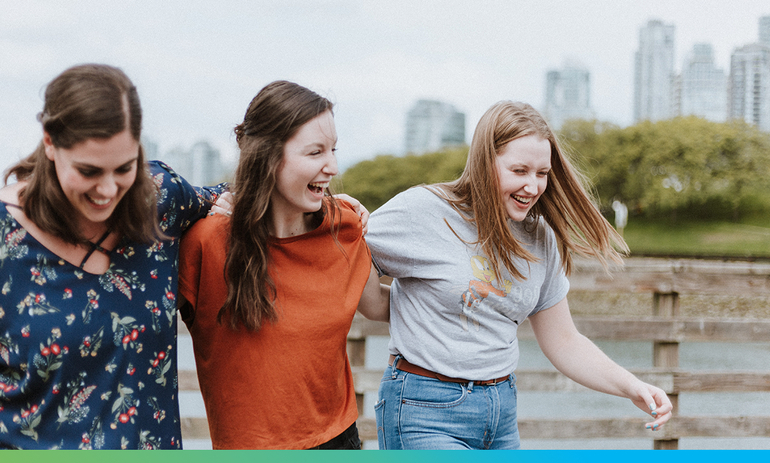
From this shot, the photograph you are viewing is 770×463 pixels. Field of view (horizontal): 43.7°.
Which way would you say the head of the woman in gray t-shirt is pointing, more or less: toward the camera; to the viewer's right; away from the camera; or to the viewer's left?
toward the camera

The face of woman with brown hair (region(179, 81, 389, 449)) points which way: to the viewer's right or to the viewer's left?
to the viewer's right

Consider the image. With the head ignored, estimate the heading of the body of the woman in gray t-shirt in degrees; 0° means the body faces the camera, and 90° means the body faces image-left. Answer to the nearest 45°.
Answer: approximately 315°

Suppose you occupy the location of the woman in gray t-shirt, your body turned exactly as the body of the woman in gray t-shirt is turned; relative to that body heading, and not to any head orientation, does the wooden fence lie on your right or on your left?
on your left

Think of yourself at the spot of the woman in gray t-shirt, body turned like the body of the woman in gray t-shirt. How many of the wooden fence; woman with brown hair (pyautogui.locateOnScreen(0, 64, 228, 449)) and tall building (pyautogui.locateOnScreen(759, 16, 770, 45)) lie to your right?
1

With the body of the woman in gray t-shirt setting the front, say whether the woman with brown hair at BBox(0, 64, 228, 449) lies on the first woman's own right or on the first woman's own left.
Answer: on the first woman's own right

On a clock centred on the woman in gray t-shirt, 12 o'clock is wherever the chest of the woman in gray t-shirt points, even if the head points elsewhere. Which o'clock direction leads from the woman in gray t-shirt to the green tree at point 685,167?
The green tree is roughly at 8 o'clock from the woman in gray t-shirt.

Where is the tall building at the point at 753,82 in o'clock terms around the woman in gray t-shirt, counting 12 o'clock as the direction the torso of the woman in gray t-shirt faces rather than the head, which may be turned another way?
The tall building is roughly at 8 o'clock from the woman in gray t-shirt.

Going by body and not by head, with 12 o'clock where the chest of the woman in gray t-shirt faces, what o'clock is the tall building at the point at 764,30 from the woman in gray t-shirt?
The tall building is roughly at 8 o'clock from the woman in gray t-shirt.

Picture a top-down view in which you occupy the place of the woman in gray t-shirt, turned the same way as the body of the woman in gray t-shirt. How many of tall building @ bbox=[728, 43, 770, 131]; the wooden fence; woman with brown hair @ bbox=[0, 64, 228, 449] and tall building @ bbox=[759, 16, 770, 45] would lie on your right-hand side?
1

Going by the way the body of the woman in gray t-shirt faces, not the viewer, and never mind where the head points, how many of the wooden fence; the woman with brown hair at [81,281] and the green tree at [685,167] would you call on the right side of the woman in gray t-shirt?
1
